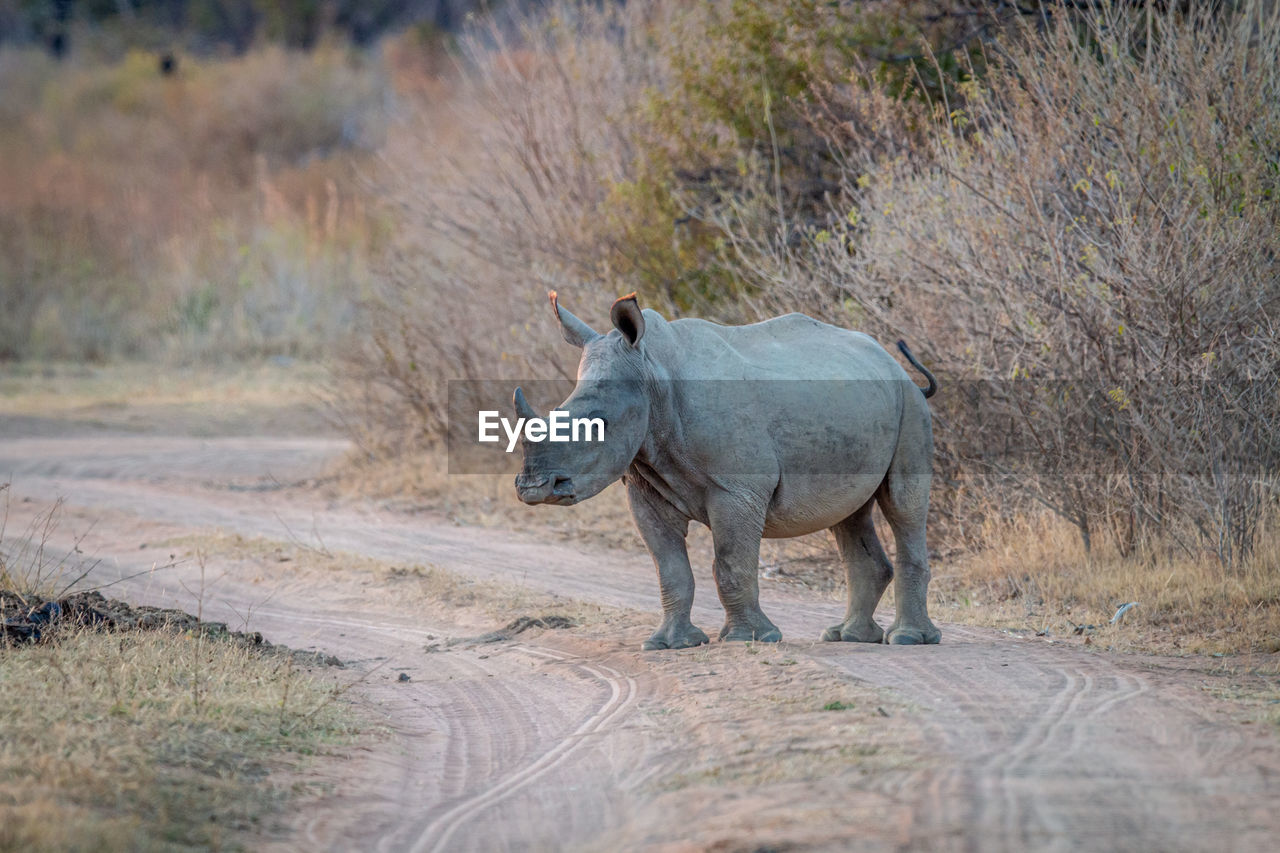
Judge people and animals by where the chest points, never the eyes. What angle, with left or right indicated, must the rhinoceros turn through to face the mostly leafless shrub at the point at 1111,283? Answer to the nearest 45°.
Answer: approximately 180°
